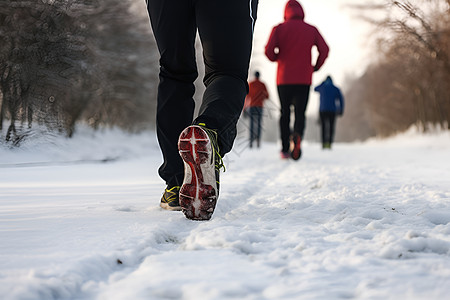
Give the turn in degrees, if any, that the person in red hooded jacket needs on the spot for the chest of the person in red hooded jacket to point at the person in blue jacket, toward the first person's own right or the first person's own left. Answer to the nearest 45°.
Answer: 0° — they already face them

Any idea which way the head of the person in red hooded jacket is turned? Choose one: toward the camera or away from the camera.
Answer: away from the camera

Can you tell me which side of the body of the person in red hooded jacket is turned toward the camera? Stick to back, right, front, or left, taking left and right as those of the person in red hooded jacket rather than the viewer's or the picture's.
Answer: back
